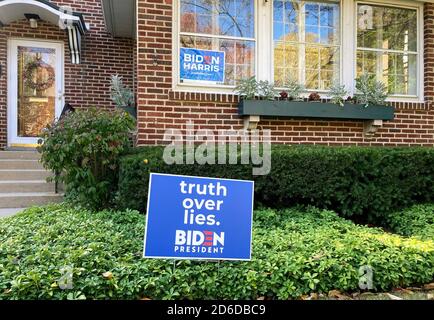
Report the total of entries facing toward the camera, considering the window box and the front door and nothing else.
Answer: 2

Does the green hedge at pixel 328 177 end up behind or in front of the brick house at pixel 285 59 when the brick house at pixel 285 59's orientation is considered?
in front

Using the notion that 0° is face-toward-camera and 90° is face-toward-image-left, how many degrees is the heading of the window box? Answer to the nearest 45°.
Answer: approximately 0°

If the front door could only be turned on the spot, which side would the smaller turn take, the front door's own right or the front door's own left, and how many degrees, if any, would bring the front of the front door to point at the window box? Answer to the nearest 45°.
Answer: approximately 45° to the front door's own left

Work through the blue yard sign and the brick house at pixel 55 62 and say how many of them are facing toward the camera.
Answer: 2

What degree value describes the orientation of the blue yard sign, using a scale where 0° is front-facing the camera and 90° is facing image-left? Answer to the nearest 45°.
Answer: approximately 0°

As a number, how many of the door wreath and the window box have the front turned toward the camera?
2
